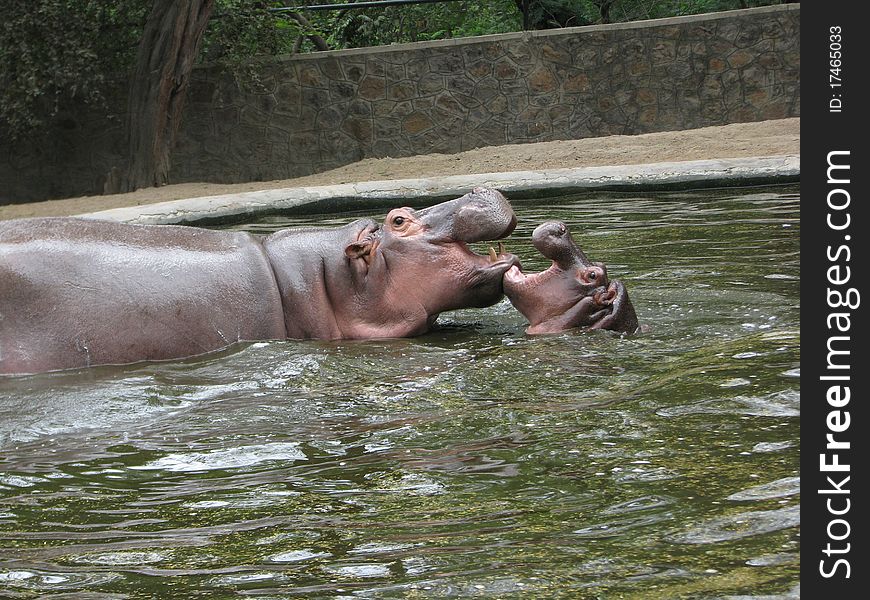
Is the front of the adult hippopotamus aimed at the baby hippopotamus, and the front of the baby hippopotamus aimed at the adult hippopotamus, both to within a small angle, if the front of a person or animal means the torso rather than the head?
yes

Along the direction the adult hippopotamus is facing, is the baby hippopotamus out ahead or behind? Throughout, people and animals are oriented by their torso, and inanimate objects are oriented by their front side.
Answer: ahead

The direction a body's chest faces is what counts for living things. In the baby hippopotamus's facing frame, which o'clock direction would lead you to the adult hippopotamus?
The adult hippopotamus is roughly at 12 o'clock from the baby hippopotamus.

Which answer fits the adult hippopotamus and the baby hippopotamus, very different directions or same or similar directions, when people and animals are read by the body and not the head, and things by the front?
very different directions

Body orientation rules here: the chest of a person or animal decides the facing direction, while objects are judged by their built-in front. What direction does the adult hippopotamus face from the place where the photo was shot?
facing to the right of the viewer

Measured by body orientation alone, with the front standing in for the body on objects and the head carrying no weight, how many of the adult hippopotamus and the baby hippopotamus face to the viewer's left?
1

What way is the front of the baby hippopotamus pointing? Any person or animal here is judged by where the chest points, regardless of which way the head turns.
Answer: to the viewer's left
